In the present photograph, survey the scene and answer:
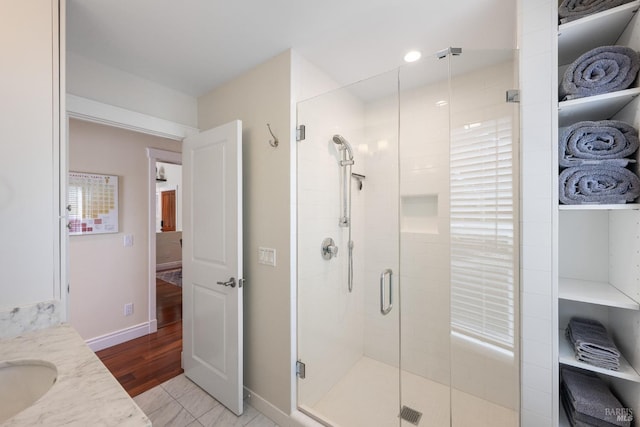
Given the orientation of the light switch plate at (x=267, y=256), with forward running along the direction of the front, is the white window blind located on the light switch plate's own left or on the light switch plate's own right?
on the light switch plate's own left

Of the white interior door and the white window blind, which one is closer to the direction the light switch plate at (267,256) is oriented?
the white interior door

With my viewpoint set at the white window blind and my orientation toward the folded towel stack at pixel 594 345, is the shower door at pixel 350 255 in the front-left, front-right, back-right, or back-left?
front-right

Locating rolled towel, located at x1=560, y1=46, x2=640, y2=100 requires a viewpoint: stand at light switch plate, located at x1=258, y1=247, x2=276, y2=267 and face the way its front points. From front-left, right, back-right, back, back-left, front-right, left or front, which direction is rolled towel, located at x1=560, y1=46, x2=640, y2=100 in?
left

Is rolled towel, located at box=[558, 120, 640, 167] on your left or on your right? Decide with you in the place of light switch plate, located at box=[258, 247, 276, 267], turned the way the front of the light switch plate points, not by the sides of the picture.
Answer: on your left

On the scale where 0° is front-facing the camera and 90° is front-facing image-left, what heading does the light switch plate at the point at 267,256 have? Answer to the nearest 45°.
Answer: approximately 45°

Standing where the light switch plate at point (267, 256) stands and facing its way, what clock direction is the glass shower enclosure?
The glass shower enclosure is roughly at 8 o'clock from the light switch plate.

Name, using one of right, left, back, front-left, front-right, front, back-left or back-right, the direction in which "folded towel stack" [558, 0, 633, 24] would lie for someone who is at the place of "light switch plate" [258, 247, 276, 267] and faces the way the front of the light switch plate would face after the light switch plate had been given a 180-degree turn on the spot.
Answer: right

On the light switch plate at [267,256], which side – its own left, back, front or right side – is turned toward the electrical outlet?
right

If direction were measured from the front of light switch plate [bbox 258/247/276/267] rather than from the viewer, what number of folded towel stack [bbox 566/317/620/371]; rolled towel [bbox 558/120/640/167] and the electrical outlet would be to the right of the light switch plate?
1

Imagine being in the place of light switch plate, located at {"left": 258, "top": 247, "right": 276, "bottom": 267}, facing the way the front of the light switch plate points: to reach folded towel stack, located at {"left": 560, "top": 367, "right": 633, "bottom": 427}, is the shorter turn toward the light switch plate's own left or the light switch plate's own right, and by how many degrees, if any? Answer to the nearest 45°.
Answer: approximately 90° to the light switch plate's own left

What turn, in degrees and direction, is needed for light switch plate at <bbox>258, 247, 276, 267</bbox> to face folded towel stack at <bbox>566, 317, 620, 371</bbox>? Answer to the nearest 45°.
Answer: approximately 90° to its left

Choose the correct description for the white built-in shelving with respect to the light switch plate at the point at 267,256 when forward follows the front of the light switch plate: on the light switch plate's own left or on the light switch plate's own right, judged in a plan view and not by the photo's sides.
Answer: on the light switch plate's own left
